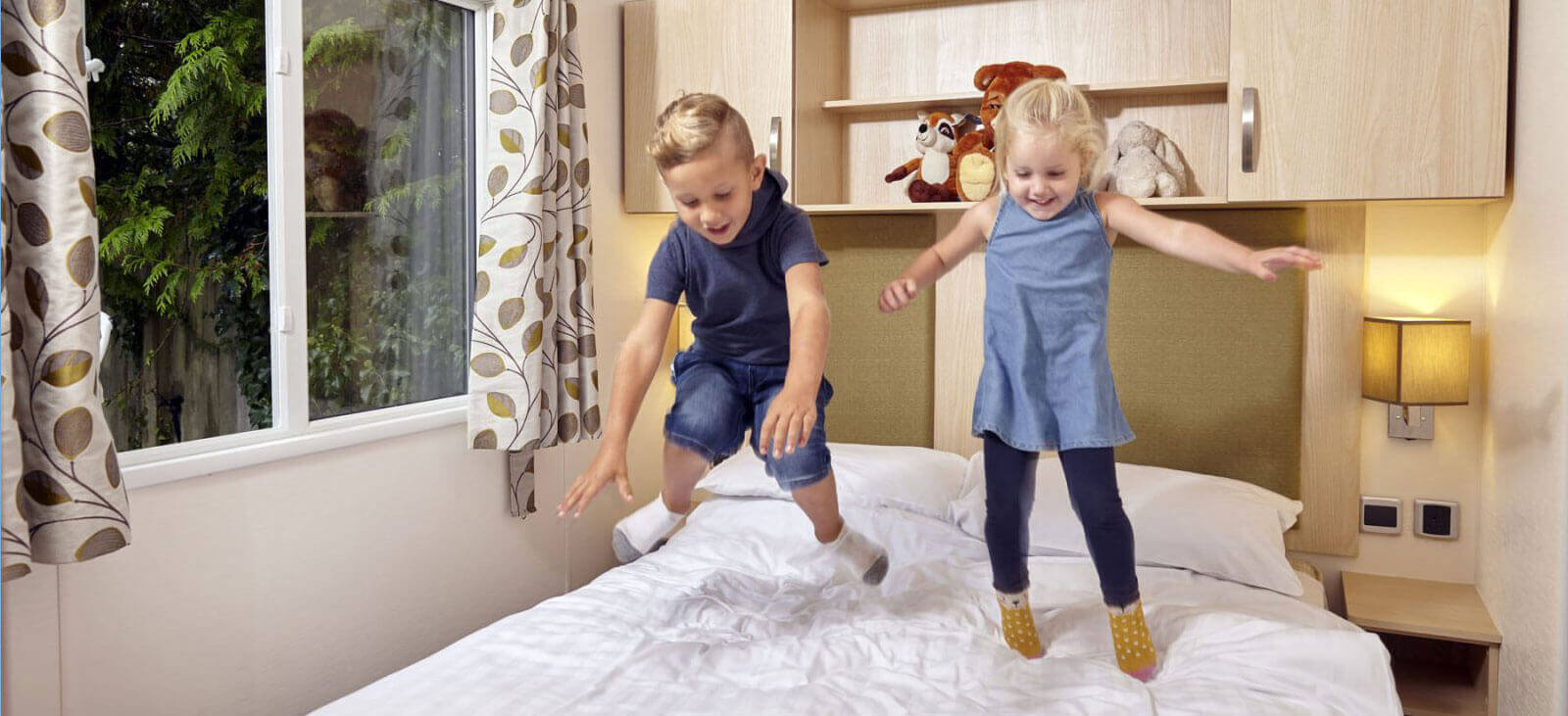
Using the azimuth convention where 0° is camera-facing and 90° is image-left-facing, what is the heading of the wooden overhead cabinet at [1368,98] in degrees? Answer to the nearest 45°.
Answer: approximately 0°

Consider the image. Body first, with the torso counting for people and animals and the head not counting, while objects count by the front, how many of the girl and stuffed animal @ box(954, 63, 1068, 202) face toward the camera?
2

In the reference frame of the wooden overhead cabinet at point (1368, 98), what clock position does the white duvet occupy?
The white duvet is roughly at 1 o'clock from the wooden overhead cabinet.

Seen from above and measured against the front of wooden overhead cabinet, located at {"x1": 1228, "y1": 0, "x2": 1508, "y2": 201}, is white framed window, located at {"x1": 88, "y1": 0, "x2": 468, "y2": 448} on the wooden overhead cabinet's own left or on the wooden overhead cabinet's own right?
on the wooden overhead cabinet's own right

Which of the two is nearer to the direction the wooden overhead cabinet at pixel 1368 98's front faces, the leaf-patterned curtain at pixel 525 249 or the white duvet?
the white duvet

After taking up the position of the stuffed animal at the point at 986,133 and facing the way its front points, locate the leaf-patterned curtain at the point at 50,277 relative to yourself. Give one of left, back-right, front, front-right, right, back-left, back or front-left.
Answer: front-right

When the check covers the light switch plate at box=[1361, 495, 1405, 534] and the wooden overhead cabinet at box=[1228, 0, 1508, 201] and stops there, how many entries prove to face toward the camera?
2

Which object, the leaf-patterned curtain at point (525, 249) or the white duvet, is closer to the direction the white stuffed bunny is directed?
the white duvet
